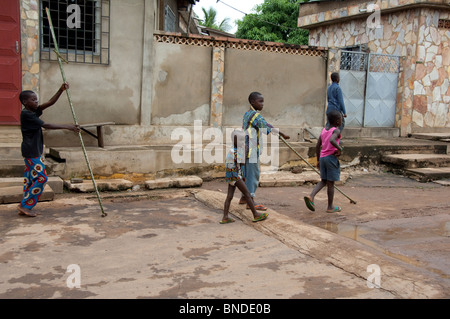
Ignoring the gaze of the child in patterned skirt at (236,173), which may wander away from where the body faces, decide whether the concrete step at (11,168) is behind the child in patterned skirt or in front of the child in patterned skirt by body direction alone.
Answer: behind

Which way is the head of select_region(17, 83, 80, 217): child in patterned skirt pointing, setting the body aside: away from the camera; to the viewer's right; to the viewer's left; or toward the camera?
to the viewer's right

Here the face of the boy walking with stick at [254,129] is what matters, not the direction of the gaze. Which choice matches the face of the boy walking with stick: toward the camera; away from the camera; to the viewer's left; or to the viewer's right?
to the viewer's right

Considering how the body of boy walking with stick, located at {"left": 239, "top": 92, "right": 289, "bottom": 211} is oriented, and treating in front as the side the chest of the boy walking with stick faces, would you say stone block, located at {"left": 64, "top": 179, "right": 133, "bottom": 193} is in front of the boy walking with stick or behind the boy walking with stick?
behind

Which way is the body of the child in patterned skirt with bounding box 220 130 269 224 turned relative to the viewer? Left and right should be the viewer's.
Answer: facing to the right of the viewer

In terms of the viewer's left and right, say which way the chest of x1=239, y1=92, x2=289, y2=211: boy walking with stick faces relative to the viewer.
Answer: facing to the right of the viewer

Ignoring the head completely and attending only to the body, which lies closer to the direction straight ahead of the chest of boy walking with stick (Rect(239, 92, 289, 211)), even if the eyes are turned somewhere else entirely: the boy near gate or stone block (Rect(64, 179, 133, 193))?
the boy near gate

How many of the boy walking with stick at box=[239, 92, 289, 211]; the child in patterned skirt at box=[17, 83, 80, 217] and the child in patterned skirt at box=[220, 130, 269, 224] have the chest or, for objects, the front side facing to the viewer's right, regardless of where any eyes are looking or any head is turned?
3

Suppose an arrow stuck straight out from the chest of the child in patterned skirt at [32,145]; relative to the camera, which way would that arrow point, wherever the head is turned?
to the viewer's right

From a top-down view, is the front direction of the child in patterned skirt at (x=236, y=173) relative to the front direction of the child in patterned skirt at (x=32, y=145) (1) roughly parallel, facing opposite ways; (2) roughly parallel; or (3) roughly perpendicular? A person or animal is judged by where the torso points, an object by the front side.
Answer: roughly parallel

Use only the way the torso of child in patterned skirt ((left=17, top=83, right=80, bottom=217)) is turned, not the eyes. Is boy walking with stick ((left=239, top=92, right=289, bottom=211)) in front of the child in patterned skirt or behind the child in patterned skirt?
in front
